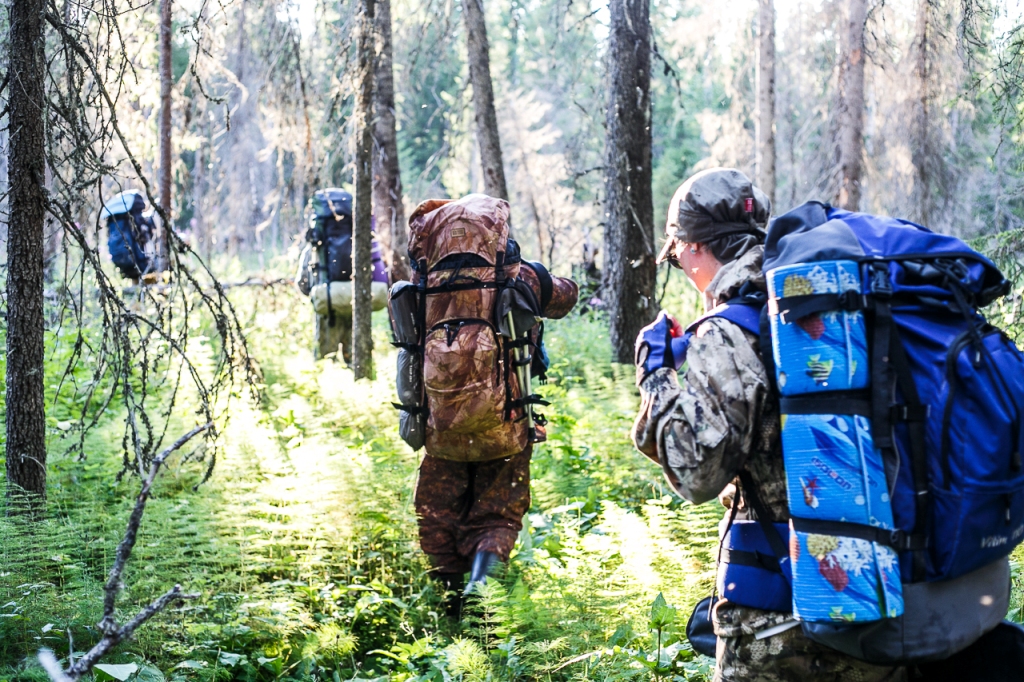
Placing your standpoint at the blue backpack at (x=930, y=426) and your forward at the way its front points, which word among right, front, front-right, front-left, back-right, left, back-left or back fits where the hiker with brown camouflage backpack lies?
back

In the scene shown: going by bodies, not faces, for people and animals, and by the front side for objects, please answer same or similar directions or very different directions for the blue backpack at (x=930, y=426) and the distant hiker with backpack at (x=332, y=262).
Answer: very different directions

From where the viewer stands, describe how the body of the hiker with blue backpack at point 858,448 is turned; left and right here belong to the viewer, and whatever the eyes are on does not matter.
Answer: facing away from the viewer and to the left of the viewer

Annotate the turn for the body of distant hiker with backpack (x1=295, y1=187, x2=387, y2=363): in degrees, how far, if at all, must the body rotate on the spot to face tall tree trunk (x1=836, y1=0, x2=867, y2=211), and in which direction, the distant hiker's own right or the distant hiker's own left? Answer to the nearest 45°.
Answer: approximately 45° to the distant hiker's own right

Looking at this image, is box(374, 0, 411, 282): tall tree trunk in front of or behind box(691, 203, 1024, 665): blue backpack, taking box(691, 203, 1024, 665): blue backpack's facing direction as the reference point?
behind

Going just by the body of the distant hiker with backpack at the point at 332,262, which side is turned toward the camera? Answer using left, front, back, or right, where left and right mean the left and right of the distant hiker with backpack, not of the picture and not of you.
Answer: back

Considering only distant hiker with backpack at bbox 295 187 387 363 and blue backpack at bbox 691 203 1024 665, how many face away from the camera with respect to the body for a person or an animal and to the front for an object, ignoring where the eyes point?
1

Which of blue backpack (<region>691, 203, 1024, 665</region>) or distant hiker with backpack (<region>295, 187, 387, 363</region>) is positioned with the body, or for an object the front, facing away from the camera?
the distant hiker with backpack

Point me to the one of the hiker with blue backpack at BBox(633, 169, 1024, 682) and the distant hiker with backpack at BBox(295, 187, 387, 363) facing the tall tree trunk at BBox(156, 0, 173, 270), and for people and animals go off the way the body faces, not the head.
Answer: the hiker with blue backpack

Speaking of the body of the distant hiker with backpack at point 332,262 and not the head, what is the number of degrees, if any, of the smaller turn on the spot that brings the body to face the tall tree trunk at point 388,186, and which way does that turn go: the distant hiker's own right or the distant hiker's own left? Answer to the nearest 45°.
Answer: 0° — they already face it
